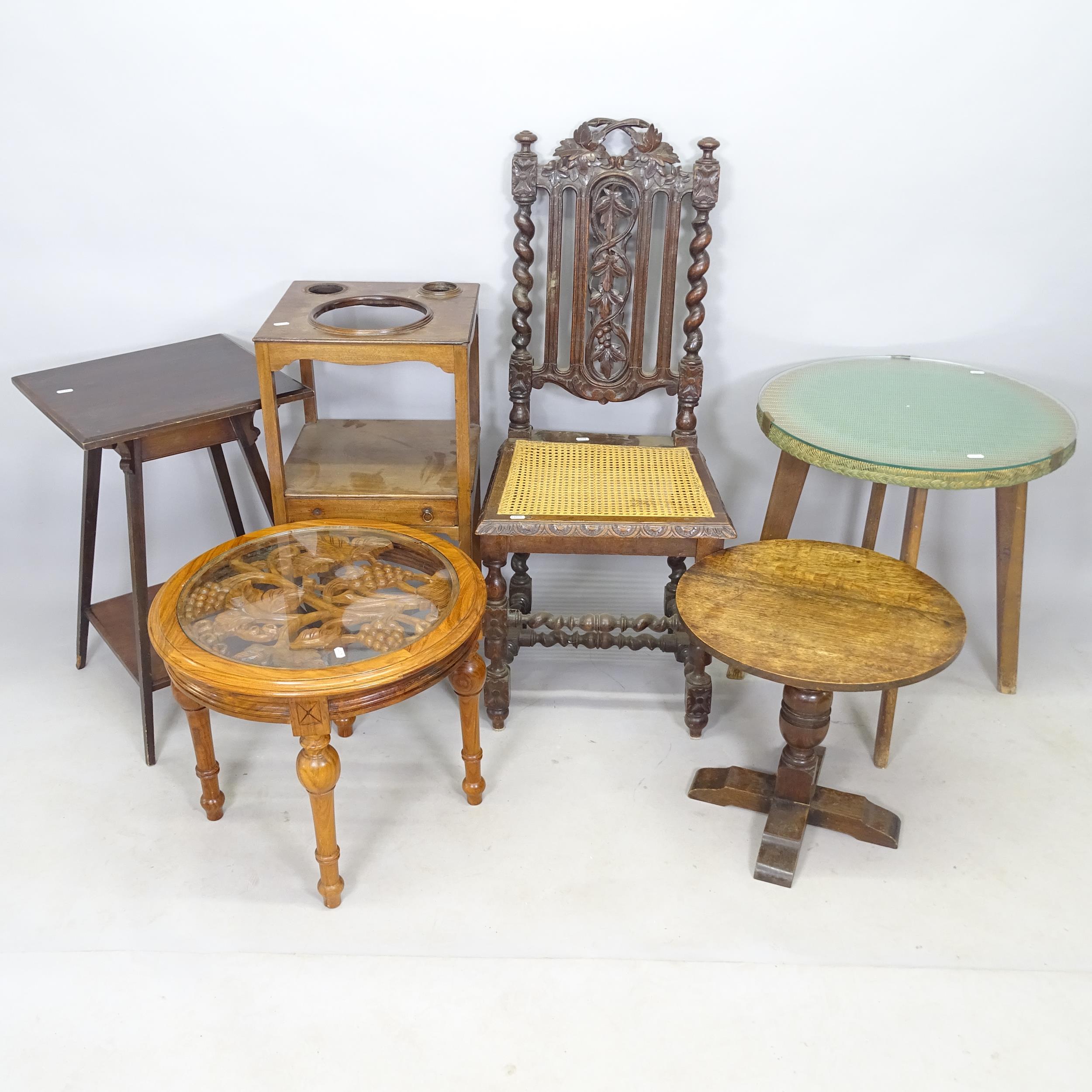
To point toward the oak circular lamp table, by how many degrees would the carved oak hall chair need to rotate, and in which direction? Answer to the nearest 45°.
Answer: approximately 45° to its left

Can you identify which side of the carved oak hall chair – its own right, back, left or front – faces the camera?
front

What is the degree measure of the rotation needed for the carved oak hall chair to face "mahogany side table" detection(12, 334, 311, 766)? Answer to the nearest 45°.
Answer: approximately 90° to its right

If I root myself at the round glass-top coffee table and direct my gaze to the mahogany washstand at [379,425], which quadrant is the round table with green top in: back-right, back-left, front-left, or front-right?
front-right

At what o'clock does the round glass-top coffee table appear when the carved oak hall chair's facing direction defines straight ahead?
The round glass-top coffee table is roughly at 1 o'clock from the carved oak hall chair.

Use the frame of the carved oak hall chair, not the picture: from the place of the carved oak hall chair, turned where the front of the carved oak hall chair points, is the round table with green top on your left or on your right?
on your left

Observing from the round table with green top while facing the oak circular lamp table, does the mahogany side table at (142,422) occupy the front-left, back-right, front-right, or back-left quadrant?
front-right

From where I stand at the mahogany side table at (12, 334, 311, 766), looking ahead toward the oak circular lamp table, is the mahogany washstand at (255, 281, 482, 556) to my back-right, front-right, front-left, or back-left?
front-left
